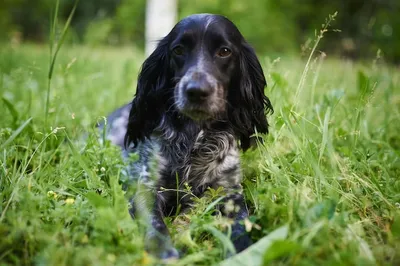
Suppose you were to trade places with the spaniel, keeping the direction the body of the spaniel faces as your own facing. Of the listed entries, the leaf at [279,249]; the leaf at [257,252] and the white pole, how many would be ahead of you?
2

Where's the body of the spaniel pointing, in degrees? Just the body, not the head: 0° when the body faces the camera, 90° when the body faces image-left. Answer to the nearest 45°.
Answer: approximately 0°

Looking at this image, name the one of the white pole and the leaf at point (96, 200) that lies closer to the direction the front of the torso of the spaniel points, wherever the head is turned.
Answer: the leaf

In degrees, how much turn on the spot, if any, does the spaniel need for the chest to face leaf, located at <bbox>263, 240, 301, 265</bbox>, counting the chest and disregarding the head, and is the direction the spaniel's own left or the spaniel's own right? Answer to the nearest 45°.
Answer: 0° — it already faces it

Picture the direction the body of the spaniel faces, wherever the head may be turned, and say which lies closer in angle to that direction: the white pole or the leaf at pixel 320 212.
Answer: the leaf

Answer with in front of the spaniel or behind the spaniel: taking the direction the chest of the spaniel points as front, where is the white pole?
behind

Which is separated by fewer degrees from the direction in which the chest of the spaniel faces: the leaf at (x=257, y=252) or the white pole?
the leaf

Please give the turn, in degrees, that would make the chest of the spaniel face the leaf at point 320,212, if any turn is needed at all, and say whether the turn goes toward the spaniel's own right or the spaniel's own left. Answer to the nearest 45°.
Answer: approximately 45° to the spaniel's own left

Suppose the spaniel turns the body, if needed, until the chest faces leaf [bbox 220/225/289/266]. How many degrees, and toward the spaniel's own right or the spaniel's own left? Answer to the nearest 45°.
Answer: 0° — it already faces it
